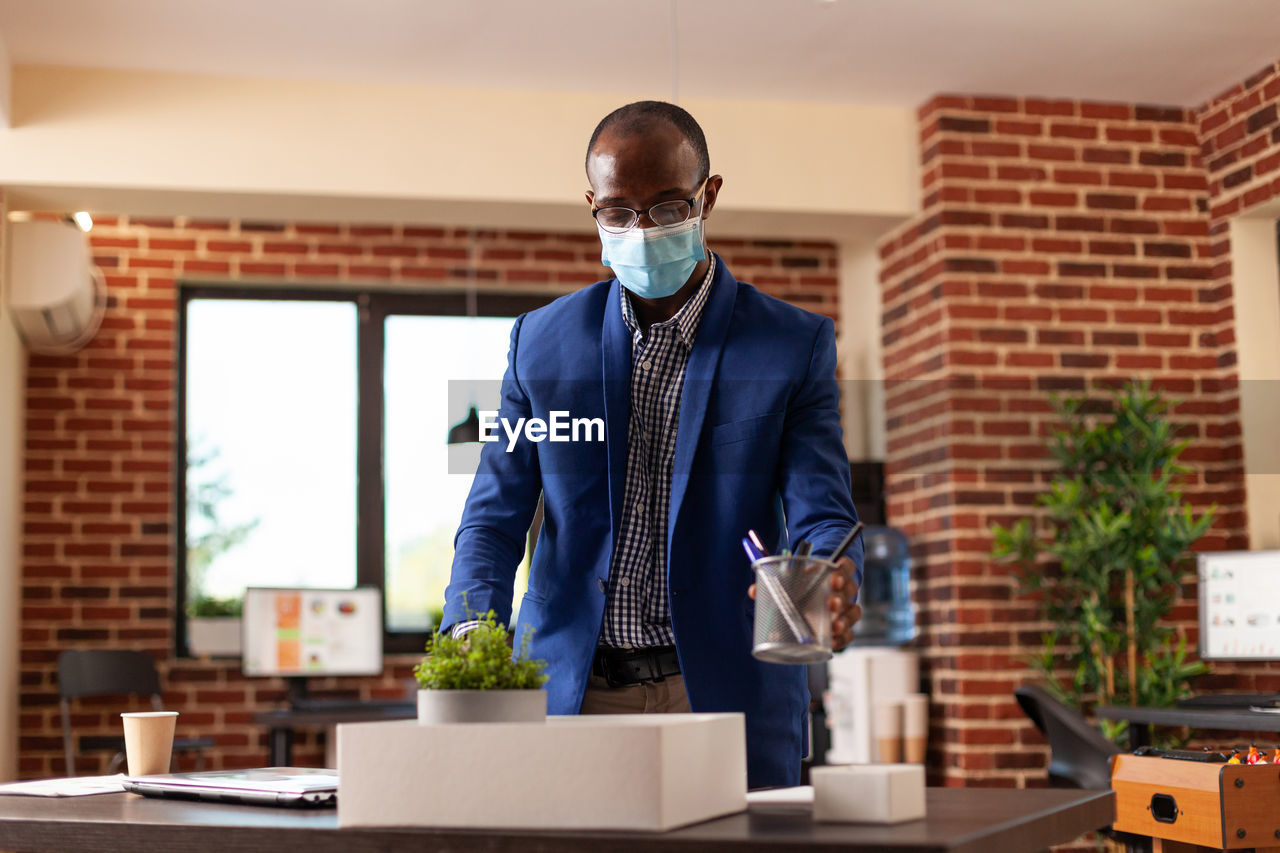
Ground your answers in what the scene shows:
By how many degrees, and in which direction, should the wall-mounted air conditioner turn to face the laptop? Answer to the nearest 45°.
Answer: approximately 90° to its right

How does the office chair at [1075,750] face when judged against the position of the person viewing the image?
facing away from the viewer and to the right of the viewer

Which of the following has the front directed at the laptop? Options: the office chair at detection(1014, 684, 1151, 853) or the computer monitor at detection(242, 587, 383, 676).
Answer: the computer monitor

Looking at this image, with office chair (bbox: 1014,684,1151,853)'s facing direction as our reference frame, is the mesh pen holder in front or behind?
behind

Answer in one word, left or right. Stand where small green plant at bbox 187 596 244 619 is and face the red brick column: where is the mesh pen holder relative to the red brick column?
right

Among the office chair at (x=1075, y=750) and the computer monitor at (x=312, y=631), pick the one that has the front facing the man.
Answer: the computer monitor

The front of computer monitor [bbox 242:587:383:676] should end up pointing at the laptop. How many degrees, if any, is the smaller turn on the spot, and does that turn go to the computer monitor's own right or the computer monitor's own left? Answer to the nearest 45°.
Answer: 0° — it already faces it

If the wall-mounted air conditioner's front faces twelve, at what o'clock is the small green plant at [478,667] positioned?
The small green plant is roughly at 3 o'clock from the wall-mounted air conditioner.

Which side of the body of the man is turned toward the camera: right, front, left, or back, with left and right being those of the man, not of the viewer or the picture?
front

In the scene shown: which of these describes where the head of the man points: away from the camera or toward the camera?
toward the camera

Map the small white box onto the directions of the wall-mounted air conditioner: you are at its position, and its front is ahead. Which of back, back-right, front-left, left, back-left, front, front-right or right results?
right

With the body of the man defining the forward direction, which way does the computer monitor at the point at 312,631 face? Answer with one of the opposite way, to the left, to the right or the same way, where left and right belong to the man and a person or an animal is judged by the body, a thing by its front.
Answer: the same way

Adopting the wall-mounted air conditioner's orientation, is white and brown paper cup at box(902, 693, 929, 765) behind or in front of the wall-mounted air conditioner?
in front

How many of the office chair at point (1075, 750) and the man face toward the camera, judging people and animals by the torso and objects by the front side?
1

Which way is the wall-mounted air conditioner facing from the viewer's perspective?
to the viewer's right
